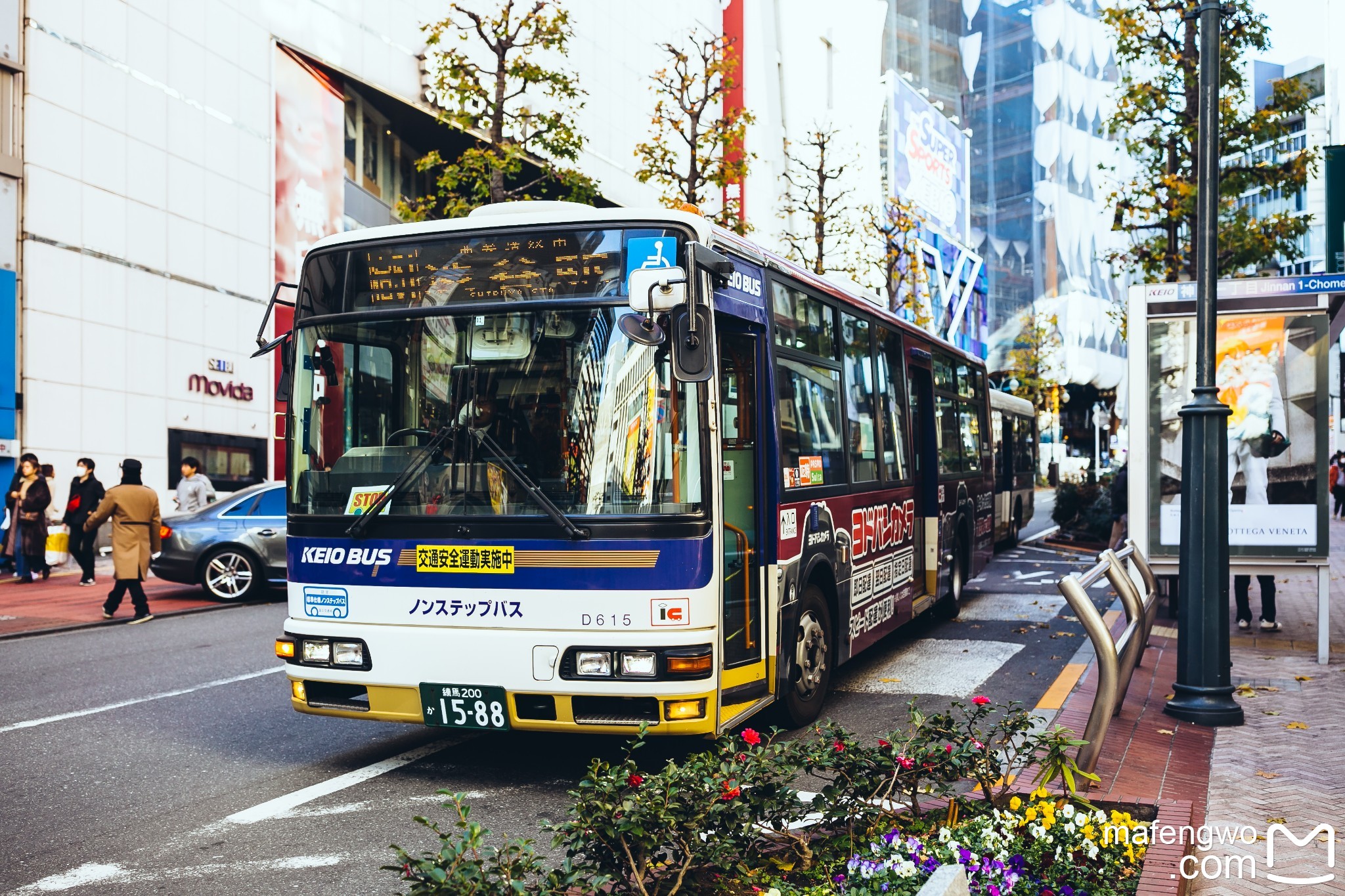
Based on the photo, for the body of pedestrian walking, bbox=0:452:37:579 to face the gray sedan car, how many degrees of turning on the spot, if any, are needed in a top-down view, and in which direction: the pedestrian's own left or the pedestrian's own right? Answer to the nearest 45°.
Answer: approximately 135° to the pedestrian's own left

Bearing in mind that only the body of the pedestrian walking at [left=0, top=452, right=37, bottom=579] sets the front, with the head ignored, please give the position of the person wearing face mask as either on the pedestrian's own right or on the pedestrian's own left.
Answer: on the pedestrian's own left

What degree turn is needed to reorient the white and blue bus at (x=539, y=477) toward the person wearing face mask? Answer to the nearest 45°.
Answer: approximately 90° to its right

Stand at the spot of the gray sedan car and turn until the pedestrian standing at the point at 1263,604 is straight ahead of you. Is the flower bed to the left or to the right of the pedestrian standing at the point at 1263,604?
right

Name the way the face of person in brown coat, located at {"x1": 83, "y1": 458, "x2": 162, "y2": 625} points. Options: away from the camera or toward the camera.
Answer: away from the camera

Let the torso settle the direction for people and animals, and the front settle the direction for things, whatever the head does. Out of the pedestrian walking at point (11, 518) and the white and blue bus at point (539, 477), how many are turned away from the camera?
0

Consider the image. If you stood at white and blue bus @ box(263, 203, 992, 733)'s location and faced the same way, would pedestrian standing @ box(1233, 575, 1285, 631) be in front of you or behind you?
behind

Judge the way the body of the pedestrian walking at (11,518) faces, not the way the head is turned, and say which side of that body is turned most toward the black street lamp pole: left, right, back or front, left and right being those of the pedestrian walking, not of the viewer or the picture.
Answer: left
